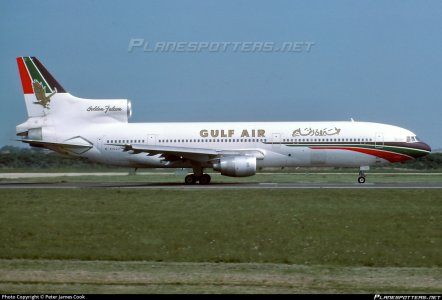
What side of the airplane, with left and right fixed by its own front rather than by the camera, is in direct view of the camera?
right
